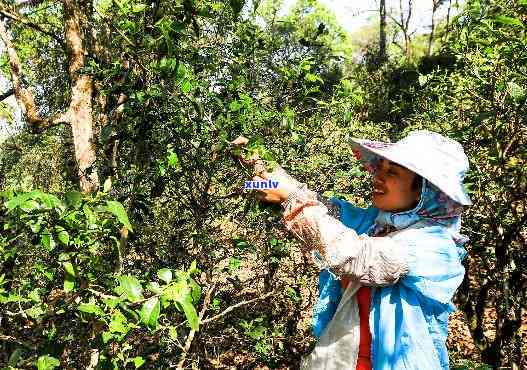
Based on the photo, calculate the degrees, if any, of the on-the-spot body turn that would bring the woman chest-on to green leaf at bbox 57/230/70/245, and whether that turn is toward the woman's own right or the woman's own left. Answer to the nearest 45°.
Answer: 0° — they already face it

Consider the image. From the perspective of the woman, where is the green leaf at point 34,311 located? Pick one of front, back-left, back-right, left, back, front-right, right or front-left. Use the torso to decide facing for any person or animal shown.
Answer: front-right

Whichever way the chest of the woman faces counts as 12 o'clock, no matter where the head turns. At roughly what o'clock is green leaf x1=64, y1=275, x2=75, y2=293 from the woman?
The green leaf is roughly at 1 o'clock from the woman.

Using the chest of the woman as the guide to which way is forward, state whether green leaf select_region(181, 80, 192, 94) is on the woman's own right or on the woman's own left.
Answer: on the woman's own right

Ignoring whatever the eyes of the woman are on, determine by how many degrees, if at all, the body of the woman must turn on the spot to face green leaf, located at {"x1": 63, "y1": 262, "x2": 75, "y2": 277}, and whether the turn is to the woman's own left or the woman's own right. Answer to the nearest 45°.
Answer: approximately 45° to the woman's own right

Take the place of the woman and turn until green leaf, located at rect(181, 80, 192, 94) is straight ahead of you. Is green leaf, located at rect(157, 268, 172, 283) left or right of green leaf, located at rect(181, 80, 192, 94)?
left

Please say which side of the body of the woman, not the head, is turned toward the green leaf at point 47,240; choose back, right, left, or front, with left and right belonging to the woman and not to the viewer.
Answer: front

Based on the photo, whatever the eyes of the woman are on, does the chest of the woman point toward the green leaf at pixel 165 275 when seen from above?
yes
